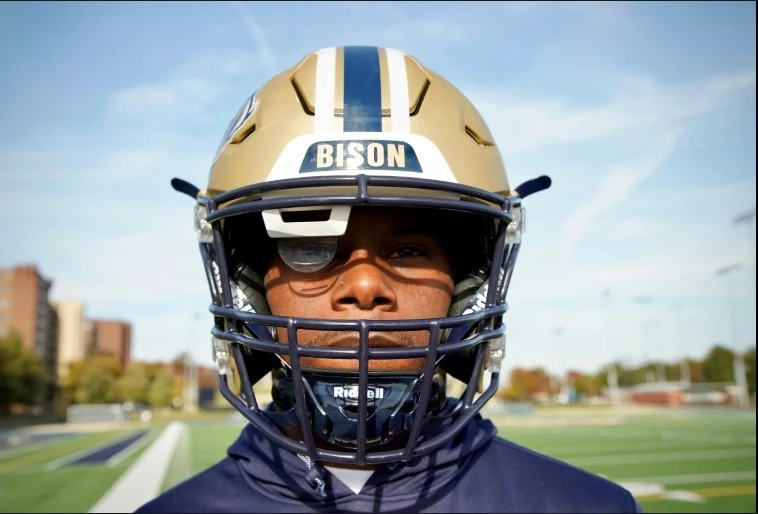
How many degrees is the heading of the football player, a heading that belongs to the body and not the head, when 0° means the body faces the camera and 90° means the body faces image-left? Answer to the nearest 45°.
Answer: approximately 0°

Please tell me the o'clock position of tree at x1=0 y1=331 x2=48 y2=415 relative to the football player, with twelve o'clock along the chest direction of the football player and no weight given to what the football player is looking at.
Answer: The tree is roughly at 5 o'clock from the football player.
